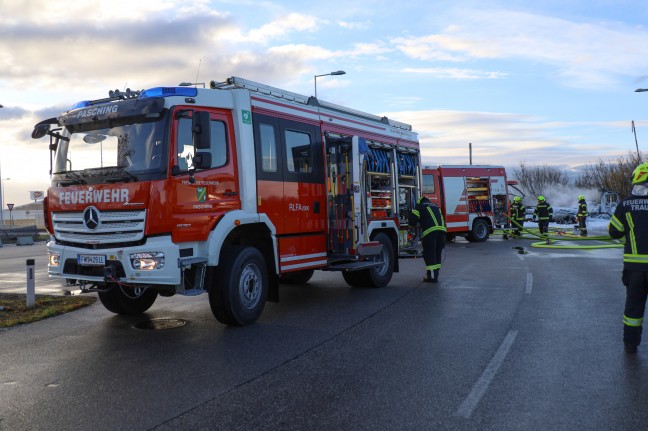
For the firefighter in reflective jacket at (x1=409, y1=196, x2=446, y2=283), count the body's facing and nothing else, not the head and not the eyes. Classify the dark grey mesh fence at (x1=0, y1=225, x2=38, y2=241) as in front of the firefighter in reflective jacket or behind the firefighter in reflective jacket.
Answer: in front

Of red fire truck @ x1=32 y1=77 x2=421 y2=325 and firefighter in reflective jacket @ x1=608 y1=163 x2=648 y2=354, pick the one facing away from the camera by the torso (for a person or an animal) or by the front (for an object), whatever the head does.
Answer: the firefighter in reflective jacket

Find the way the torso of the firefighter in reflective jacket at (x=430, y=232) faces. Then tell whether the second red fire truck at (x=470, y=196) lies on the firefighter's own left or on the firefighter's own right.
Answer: on the firefighter's own right

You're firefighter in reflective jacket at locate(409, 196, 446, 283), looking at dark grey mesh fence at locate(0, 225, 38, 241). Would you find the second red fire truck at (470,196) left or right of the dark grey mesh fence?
right

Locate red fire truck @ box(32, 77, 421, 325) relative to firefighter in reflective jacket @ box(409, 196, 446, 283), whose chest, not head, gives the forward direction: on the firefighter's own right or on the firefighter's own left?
on the firefighter's own left

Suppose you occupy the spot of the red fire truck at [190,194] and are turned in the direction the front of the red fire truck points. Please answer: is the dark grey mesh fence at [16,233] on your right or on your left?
on your right

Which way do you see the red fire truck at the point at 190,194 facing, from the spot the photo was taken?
facing the viewer and to the left of the viewer

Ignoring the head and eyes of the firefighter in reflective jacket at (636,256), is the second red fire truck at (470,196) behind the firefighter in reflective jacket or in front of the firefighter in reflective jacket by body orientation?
in front

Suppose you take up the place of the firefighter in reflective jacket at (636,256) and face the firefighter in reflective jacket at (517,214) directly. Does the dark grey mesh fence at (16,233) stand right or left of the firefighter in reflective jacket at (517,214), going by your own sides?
left

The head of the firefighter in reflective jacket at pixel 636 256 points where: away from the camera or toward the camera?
away from the camera

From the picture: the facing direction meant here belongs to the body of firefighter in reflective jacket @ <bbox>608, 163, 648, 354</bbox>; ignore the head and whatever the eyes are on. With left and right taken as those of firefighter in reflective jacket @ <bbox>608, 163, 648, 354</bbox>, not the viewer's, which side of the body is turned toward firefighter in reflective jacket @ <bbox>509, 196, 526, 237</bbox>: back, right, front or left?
front

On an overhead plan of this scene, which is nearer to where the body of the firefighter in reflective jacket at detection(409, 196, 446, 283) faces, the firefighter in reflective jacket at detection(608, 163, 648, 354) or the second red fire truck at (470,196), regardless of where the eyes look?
the second red fire truck

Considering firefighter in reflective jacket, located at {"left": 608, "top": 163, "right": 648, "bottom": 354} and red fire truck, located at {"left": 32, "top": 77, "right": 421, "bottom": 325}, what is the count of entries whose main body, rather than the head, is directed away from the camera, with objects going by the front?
1

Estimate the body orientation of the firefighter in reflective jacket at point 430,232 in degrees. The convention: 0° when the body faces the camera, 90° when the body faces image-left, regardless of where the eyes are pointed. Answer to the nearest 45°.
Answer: approximately 135°

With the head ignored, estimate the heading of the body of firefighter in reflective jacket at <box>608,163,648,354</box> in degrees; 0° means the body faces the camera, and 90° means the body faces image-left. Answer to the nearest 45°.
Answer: approximately 180°

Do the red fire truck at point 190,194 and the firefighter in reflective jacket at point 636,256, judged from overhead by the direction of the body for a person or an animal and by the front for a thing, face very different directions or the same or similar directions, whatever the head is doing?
very different directions
